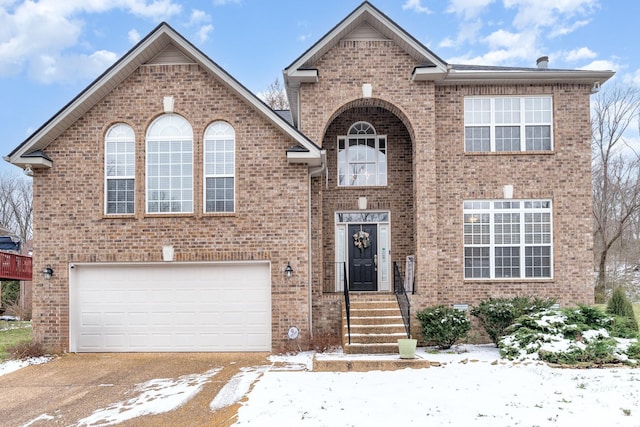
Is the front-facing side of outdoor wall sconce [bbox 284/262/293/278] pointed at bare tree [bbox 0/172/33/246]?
no

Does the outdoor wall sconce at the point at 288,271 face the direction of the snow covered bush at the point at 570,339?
no

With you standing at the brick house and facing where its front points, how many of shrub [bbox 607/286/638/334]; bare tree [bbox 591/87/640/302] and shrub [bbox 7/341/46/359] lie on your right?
1

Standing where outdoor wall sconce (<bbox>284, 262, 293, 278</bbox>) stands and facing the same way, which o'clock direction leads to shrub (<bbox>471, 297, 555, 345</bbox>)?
The shrub is roughly at 9 o'clock from the outdoor wall sconce.

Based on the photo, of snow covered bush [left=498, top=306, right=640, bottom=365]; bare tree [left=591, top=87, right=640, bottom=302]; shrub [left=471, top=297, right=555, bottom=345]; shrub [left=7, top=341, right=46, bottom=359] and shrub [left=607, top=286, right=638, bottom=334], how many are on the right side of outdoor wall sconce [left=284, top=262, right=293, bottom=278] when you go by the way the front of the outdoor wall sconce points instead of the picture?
1

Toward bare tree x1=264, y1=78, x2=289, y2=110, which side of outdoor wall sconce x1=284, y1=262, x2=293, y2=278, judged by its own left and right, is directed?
back

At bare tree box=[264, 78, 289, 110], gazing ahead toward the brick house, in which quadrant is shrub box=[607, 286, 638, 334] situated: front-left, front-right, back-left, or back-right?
front-left

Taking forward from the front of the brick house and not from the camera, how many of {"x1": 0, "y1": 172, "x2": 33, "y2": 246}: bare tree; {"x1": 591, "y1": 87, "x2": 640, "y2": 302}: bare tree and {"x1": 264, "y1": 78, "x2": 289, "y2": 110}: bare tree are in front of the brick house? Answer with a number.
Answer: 0

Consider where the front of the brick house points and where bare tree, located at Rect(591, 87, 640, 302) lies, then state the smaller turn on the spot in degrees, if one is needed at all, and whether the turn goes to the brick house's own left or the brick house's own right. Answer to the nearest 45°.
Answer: approximately 135° to the brick house's own left

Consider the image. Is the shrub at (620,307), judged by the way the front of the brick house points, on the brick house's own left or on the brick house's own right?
on the brick house's own left

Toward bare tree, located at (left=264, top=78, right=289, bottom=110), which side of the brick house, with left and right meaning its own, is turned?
back

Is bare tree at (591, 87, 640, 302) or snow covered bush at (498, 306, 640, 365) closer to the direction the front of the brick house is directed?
the snow covered bush

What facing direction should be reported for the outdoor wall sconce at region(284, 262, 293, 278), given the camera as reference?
facing the viewer

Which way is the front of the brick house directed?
toward the camera

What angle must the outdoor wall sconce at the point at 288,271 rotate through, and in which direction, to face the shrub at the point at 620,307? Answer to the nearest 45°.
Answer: approximately 90° to its left

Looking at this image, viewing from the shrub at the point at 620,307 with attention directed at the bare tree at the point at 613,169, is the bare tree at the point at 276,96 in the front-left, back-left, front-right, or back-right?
front-left

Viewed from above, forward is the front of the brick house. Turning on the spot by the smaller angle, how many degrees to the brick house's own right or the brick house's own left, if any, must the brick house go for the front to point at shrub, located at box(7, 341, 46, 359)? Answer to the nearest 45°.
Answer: approximately 90° to the brick house's own right
